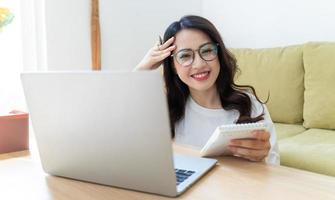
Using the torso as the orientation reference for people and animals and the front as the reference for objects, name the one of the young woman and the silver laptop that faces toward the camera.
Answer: the young woman

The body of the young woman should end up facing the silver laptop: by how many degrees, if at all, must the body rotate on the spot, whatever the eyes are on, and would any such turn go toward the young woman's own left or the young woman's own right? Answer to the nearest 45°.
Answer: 0° — they already face it

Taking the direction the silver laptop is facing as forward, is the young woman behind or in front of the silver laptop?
in front

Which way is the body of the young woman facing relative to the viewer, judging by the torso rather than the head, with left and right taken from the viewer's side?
facing the viewer

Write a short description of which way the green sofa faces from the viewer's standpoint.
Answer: facing the viewer and to the left of the viewer

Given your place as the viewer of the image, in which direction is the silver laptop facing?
facing away from the viewer and to the right of the viewer

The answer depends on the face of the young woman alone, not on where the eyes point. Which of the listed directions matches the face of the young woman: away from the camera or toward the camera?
toward the camera

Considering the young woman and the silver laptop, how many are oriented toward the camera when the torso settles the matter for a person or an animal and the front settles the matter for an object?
1
